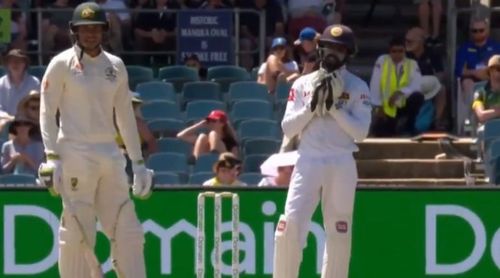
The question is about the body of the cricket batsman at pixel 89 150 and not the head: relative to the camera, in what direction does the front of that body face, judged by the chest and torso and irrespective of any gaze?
toward the camera

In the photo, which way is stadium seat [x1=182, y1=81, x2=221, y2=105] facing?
toward the camera

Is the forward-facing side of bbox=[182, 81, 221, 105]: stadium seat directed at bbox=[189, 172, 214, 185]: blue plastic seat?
yes

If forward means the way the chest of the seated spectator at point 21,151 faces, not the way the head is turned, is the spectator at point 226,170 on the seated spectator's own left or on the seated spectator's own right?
on the seated spectator's own left

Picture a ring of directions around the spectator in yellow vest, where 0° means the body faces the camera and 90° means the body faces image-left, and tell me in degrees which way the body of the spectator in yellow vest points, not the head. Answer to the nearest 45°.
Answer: approximately 0°
